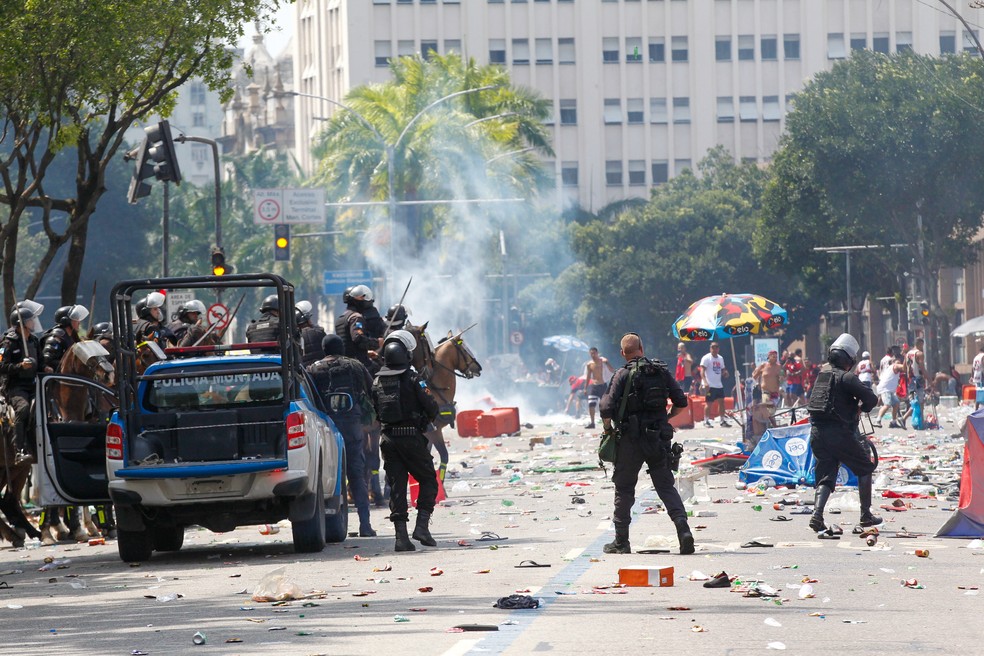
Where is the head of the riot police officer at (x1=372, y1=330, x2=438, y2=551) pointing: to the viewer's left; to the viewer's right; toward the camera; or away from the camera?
away from the camera

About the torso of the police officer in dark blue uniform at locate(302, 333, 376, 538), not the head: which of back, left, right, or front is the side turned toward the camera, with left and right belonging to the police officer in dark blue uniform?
back

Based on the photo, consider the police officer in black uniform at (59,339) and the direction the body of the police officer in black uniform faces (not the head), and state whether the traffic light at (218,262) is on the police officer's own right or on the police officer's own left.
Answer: on the police officer's own left

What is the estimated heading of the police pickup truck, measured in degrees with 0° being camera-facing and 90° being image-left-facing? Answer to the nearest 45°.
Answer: approximately 180°

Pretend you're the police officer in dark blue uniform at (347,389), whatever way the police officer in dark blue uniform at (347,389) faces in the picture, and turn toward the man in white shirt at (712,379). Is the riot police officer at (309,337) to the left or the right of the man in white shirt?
left

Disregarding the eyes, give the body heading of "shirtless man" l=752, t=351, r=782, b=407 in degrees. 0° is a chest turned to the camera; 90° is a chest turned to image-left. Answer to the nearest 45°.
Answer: approximately 315°

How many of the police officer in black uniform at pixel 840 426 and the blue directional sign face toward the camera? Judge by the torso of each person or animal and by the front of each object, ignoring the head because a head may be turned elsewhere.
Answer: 1

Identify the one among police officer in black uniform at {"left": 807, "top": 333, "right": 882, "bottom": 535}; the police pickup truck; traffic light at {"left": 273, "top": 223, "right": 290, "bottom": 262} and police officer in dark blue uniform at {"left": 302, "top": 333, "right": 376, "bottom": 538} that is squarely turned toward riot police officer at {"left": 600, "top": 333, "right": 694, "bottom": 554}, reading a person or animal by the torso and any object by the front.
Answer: the traffic light
